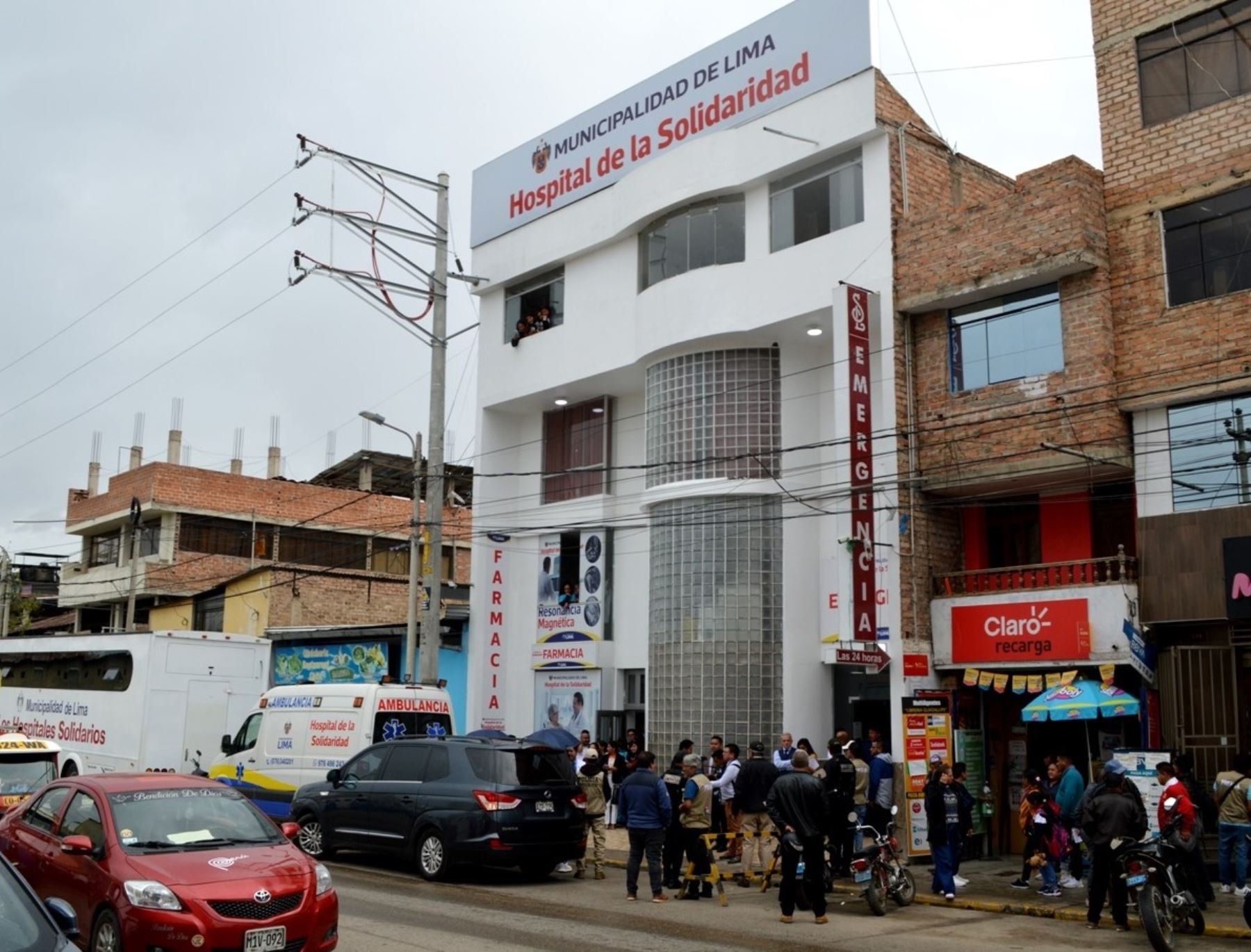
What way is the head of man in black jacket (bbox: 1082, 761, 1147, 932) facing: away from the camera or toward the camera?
away from the camera

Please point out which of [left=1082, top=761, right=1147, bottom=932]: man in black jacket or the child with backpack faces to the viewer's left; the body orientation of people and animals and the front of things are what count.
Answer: the child with backpack

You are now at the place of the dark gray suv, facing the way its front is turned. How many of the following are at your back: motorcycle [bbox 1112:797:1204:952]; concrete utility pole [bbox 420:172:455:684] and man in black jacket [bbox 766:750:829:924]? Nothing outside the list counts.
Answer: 2

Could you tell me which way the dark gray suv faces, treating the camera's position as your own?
facing away from the viewer and to the left of the viewer

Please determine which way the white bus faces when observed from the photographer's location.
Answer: facing away from the viewer and to the left of the viewer

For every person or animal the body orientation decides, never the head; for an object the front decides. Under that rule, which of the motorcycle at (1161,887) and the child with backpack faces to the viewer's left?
the child with backpack

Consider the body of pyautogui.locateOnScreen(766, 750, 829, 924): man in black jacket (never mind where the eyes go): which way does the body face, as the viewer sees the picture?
away from the camera

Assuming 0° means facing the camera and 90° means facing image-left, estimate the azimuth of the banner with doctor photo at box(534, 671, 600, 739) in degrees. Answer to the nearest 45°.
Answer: approximately 0°

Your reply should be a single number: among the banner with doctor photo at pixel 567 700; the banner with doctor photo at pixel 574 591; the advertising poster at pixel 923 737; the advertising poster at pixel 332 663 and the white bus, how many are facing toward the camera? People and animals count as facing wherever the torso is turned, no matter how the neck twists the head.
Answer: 4

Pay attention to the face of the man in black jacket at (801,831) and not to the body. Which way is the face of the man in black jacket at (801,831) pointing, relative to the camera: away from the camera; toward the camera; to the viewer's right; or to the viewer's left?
away from the camera

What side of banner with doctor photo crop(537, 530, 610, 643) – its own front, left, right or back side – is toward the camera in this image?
front

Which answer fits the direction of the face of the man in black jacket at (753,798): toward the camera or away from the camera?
away from the camera

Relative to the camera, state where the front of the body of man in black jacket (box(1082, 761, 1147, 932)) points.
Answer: away from the camera
